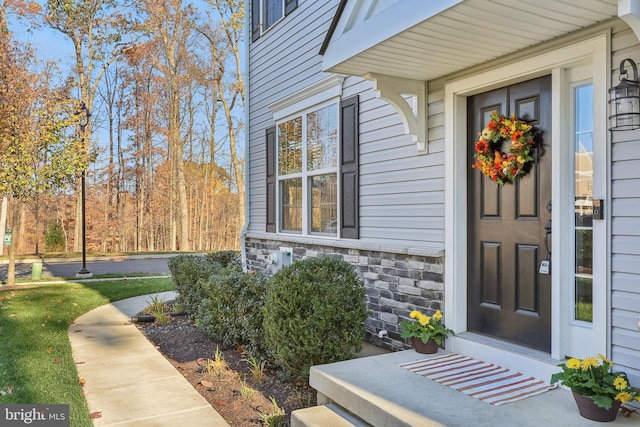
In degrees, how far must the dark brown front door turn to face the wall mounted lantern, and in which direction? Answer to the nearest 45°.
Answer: approximately 90° to its left

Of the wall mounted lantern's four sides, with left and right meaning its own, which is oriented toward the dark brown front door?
right

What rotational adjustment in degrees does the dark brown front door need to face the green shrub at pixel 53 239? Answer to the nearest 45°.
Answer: approximately 90° to its right

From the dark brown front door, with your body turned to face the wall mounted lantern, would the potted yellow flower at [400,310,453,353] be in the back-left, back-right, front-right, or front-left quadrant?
back-right

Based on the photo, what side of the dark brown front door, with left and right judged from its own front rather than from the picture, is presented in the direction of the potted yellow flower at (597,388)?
left
